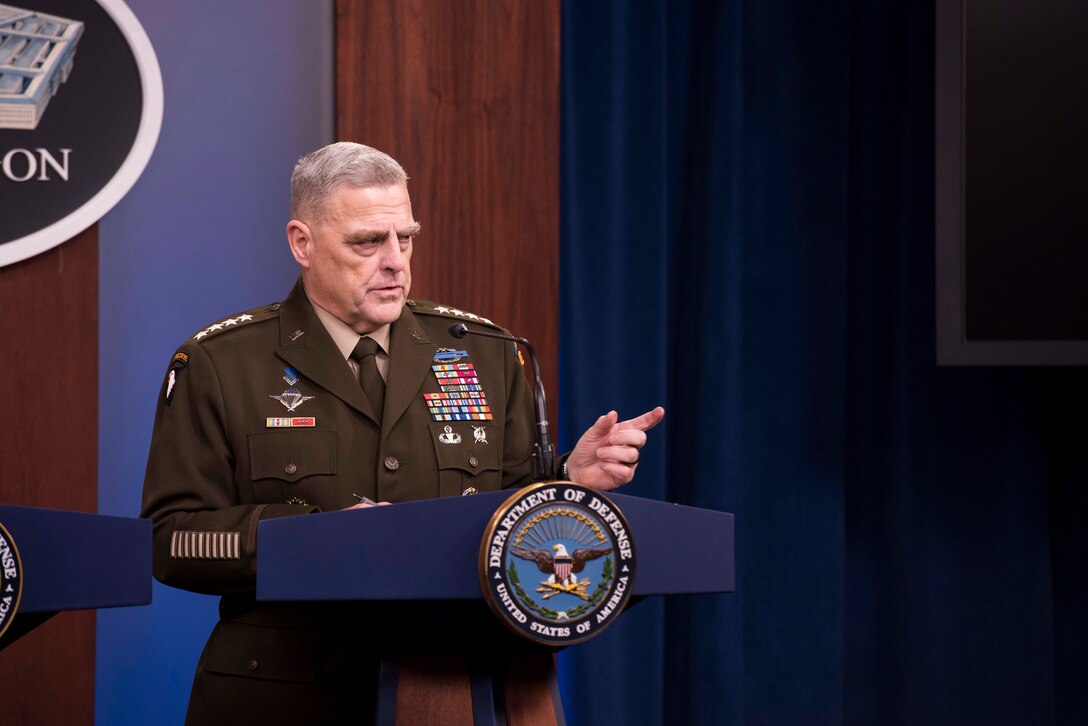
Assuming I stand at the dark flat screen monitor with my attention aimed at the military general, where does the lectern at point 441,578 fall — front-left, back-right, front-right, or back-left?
front-left

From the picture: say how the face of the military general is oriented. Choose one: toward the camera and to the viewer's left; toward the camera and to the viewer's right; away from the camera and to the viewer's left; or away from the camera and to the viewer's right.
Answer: toward the camera and to the viewer's right

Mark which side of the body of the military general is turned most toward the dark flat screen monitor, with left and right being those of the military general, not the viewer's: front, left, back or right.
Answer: left

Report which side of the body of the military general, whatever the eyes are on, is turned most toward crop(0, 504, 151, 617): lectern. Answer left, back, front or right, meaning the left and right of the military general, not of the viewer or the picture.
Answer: right

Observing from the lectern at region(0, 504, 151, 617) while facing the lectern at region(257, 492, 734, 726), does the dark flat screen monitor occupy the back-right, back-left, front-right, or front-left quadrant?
front-left

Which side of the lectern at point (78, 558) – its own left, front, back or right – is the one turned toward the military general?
left

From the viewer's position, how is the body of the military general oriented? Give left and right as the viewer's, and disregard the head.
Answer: facing the viewer and to the right of the viewer

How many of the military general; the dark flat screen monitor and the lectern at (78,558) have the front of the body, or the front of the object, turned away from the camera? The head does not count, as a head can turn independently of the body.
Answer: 0

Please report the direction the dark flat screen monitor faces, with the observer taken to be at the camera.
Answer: facing the viewer

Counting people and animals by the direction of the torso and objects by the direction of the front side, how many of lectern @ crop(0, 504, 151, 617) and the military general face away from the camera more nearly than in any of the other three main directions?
0

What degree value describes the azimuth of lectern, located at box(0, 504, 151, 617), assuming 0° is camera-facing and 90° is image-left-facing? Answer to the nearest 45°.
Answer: approximately 315°

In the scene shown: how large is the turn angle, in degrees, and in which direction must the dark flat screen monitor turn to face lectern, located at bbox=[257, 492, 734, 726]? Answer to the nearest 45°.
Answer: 0° — it already faces it

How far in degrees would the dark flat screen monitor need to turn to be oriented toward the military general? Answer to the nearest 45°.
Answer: approximately 45° to its right
